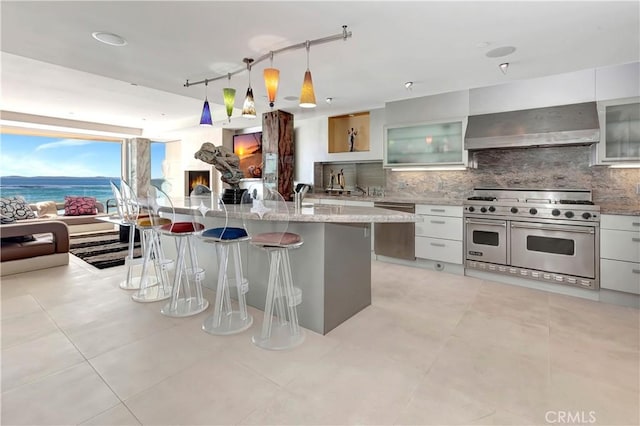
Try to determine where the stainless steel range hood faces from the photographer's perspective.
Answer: facing the viewer

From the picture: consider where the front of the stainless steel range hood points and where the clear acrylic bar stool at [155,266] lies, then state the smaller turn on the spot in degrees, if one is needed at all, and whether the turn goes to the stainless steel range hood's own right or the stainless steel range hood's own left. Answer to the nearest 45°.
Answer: approximately 45° to the stainless steel range hood's own right

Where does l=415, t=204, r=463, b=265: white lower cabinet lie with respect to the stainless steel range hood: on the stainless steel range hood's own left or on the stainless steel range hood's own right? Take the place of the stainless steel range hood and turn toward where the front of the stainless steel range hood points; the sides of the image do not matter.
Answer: on the stainless steel range hood's own right

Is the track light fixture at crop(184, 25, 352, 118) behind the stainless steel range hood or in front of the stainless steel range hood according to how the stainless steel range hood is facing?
in front

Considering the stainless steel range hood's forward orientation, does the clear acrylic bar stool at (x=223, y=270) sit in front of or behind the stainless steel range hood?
in front

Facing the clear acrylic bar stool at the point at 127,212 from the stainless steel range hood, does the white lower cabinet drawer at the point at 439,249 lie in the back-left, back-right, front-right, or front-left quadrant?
front-right

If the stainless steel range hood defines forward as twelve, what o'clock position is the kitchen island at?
The kitchen island is roughly at 1 o'clock from the stainless steel range hood.

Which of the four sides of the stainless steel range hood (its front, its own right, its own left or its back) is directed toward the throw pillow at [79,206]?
right
